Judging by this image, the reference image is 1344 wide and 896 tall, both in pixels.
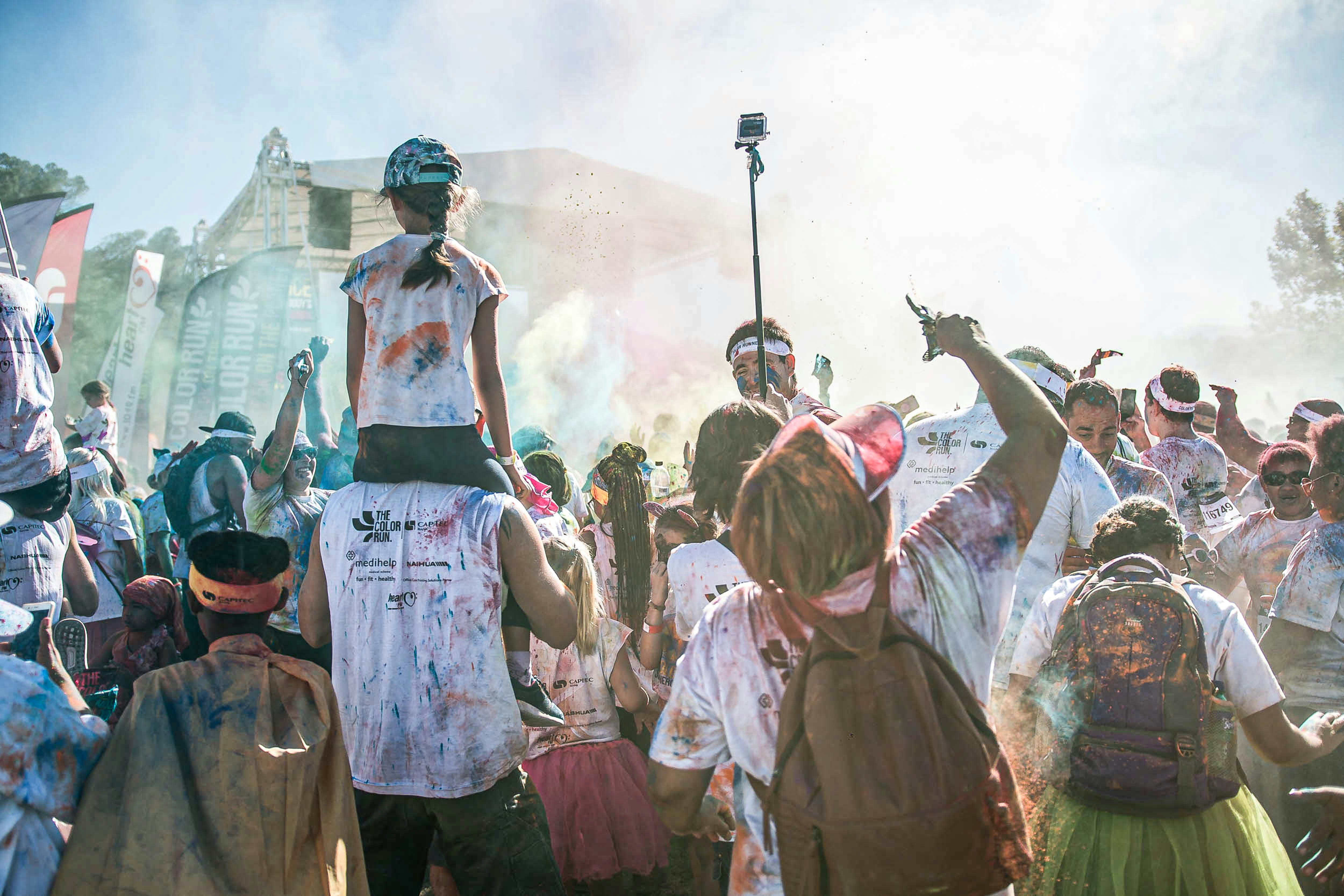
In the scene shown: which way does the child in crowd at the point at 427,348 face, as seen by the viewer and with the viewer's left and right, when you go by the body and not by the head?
facing away from the viewer

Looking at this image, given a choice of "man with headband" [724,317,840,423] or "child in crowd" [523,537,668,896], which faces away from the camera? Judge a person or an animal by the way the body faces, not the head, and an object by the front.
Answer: the child in crowd

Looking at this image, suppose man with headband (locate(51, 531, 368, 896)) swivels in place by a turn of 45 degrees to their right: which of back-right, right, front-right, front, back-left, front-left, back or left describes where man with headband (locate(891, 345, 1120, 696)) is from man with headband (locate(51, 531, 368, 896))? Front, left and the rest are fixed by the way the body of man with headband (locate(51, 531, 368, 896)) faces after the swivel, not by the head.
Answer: front-right

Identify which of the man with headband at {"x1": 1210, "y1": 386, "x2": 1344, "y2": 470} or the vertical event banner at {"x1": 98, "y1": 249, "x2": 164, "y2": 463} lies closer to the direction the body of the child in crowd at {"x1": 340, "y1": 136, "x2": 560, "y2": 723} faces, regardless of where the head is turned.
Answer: the vertical event banner

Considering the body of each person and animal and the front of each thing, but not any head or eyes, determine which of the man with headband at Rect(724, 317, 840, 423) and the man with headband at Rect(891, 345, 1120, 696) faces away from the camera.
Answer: the man with headband at Rect(891, 345, 1120, 696)

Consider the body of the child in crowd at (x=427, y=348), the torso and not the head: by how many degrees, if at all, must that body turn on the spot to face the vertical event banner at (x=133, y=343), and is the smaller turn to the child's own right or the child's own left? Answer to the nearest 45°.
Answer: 0° — they already face it

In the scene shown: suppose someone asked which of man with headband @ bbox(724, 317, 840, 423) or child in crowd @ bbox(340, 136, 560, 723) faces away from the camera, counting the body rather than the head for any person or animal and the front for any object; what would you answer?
the child in crowd

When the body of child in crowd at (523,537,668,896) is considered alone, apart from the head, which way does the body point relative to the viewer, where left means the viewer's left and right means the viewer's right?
facing away from the viewer

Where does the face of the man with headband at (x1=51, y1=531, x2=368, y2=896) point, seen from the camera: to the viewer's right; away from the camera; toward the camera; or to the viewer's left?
away from the camera

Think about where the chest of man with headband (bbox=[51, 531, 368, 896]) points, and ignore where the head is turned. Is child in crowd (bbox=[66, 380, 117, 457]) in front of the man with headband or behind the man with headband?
in front

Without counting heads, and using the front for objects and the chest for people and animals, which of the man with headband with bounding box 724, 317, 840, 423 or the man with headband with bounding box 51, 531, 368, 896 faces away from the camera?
the man with headband with bounding box 51, 531, 368, 896

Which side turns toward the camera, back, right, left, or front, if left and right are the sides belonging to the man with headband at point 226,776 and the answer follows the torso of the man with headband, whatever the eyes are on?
back
